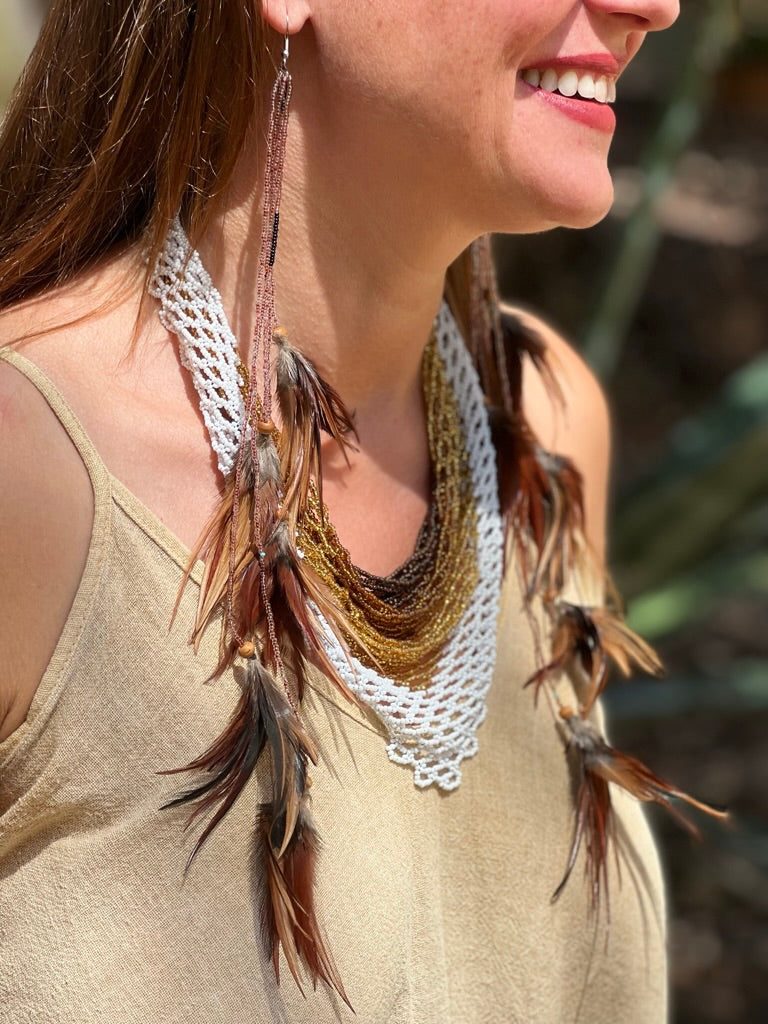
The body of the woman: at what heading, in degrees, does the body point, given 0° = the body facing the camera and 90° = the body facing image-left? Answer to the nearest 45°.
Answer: approximately 315°

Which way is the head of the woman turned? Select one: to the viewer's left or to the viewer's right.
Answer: to the viewer's right
